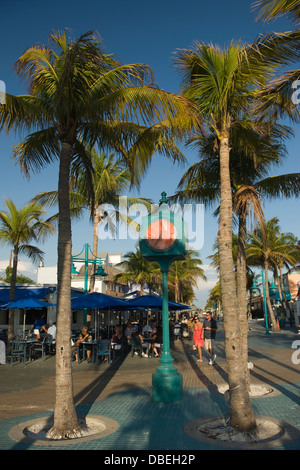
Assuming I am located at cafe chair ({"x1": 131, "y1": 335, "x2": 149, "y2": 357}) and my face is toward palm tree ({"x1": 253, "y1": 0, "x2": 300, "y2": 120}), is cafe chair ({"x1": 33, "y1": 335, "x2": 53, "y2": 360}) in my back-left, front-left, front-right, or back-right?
back-right

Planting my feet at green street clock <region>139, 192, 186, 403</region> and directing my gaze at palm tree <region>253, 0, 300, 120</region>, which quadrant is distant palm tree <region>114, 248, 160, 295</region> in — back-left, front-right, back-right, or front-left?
back-left

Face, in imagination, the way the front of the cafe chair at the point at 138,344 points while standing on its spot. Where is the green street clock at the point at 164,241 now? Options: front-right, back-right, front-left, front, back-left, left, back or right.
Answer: back-right
